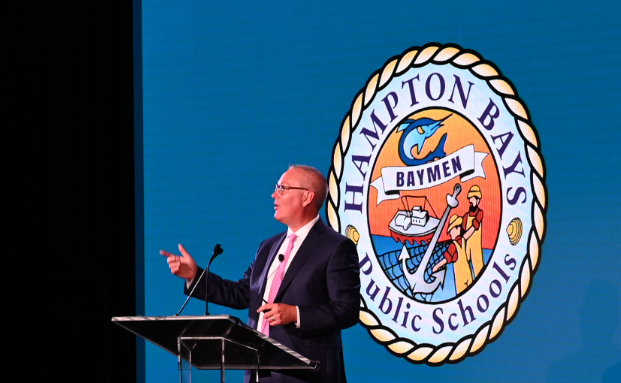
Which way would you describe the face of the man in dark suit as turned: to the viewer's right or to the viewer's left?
to the viewer's left

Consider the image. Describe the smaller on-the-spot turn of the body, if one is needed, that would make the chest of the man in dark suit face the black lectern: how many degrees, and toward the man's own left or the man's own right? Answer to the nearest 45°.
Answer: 0° — they already face it

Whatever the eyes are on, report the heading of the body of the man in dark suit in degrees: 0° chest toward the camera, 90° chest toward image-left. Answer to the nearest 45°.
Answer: approximately 45°
